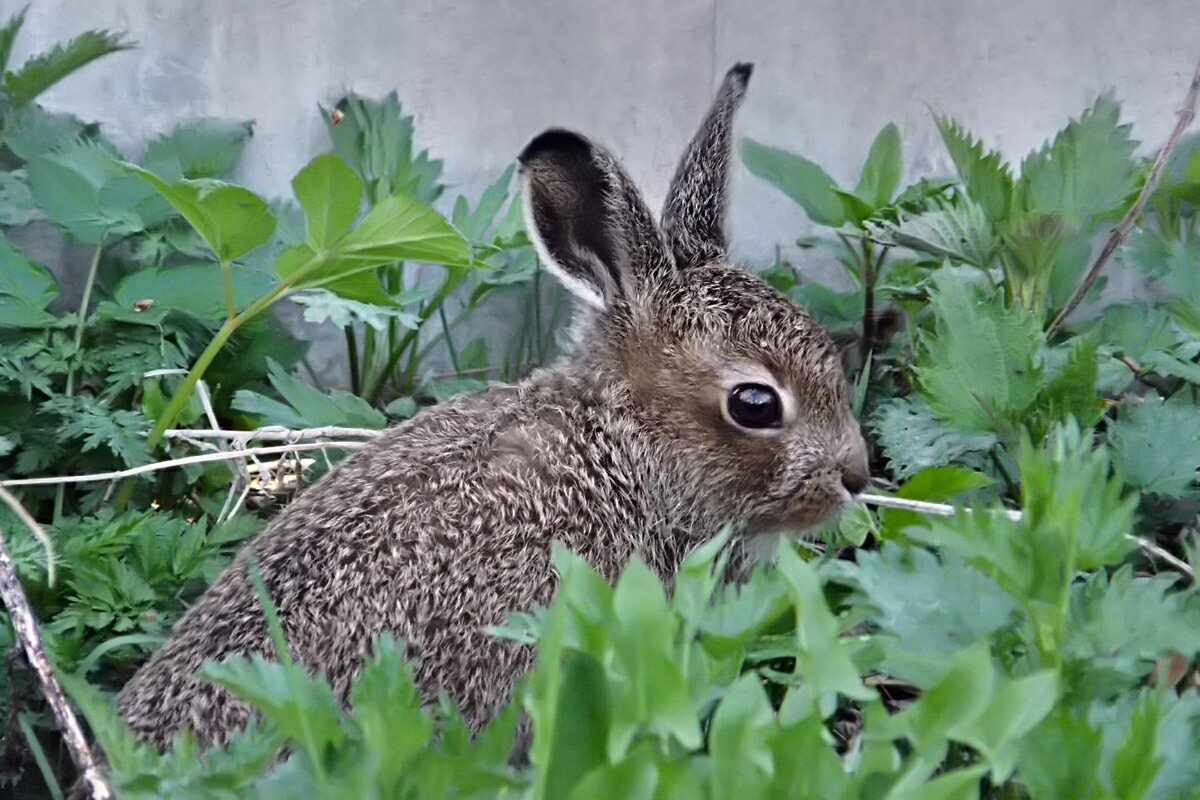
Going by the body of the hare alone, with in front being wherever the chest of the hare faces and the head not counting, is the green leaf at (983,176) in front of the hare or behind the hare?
in front

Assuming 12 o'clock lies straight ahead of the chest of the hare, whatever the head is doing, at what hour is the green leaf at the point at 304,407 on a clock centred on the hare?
The green leaf is roughly at 7 o'clock from the hare.

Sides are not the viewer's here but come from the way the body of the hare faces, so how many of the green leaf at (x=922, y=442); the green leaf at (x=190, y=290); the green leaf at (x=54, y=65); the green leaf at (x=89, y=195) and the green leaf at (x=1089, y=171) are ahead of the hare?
2

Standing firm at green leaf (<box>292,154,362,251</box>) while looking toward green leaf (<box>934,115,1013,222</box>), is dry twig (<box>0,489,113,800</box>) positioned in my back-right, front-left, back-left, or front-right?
back-right

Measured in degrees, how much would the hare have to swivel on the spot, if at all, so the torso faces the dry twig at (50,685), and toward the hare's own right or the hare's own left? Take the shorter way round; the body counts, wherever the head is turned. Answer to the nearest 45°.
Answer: approximately 135° to the hare's own right

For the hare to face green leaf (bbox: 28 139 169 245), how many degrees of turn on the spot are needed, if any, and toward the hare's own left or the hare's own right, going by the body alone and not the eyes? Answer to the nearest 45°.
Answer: approximately 135° to the hare's own left

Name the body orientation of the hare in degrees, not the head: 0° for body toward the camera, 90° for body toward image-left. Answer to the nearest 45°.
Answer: approximately 270°

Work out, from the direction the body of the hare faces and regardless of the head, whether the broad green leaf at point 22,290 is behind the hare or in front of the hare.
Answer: behind

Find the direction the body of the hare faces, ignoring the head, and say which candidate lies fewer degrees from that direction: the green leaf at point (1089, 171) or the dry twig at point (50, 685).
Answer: the green leaf

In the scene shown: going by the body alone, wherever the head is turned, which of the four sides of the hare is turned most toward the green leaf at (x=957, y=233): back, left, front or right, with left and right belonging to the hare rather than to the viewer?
front
